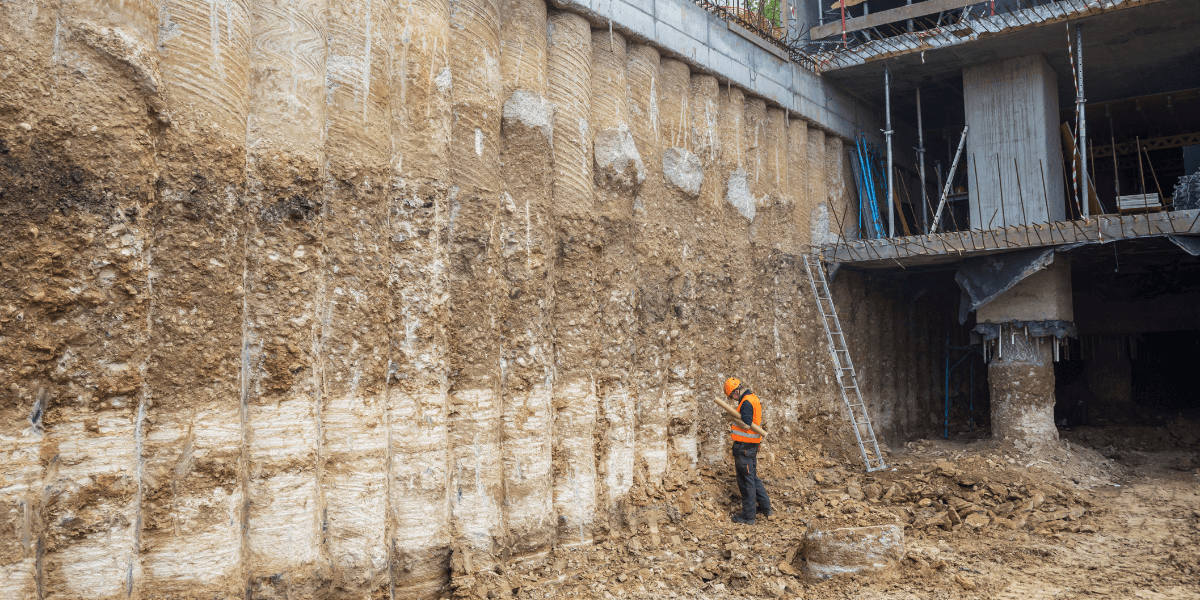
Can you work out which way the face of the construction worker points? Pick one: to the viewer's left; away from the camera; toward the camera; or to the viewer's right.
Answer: to the viewer's left

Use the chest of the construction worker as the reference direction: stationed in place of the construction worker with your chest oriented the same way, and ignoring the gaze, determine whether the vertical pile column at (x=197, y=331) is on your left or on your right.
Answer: on your left

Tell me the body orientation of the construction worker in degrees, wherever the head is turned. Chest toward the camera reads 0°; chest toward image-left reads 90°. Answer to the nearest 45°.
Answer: approximately 90°

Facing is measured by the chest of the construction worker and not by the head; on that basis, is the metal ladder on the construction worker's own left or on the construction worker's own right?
on the construction worker's own right

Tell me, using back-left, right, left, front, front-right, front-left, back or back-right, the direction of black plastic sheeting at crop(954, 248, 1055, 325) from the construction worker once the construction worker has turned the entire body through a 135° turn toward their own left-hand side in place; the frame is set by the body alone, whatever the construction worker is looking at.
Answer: left

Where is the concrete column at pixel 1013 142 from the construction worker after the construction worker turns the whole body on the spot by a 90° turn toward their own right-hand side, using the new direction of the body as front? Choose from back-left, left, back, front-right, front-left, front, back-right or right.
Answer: front-right

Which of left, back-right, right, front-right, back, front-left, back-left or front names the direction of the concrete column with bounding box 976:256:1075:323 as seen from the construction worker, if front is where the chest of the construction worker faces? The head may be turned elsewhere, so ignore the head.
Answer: back-right

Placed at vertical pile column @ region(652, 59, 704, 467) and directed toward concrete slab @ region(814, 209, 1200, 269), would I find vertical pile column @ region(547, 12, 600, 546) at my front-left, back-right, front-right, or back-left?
back-right
